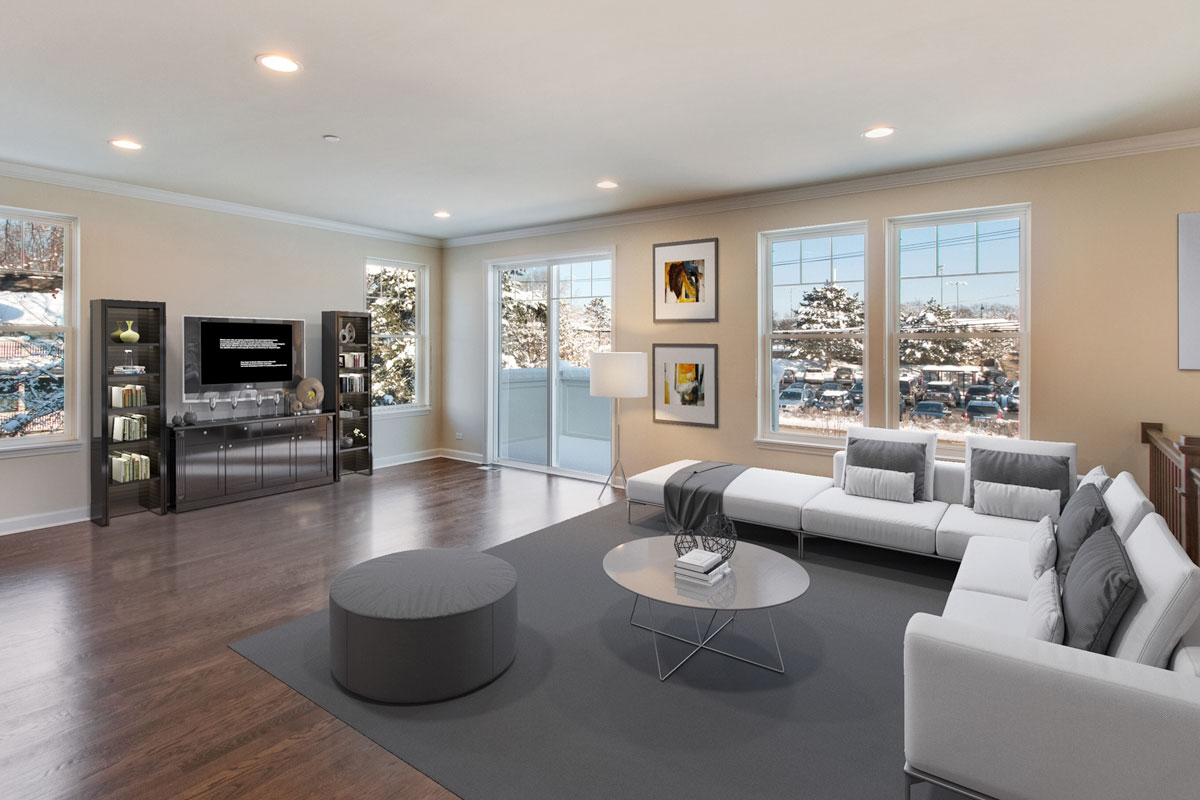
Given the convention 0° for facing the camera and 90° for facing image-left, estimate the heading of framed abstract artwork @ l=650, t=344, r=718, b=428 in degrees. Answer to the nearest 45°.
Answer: approximately 45°

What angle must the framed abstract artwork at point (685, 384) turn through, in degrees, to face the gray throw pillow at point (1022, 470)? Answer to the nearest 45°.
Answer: approximately 90° to its left

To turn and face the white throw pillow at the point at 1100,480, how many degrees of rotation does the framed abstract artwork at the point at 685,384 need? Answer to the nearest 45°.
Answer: approximately 90° to its left

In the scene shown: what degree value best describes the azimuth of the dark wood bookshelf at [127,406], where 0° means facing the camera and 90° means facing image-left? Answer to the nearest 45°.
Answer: approximately 315°

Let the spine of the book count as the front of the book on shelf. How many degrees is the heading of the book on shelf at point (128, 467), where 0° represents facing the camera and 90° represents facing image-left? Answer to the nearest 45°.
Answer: approximately 315°
